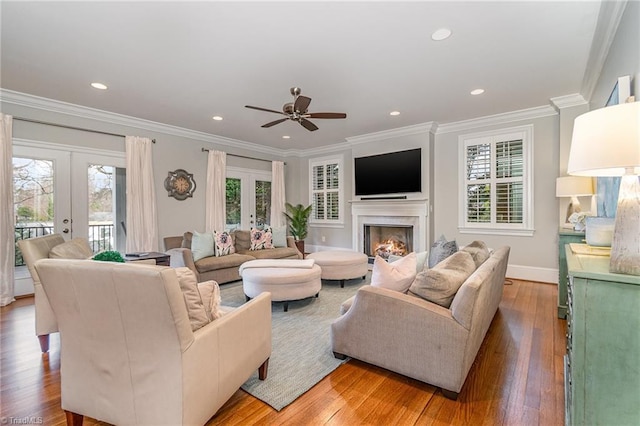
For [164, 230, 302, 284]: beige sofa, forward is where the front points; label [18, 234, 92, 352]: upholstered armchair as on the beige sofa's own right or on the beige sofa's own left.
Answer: on the beige sofa's own right

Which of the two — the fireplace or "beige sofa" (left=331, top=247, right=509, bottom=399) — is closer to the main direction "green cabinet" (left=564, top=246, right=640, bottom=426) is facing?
the beige sofa

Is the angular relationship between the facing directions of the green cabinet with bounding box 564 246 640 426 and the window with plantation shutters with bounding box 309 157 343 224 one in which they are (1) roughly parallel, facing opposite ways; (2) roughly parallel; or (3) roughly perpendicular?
roughly perpendicular

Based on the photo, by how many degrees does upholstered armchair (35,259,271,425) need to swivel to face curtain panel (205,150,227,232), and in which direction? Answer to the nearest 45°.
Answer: approximately 45° to its left

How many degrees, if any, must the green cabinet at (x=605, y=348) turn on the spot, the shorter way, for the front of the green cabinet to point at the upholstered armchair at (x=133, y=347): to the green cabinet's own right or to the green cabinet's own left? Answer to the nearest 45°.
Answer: approximately 45° to the green cabinet's own left

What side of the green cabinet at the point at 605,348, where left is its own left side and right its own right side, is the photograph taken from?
left

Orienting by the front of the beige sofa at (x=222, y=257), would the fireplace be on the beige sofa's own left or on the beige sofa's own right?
on the beige sofa's own left

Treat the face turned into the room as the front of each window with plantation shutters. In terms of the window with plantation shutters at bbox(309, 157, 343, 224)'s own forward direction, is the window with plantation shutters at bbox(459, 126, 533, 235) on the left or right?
on its left

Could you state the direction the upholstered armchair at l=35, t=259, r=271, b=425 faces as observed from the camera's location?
facing away from the viewer and to the right of the viewer
